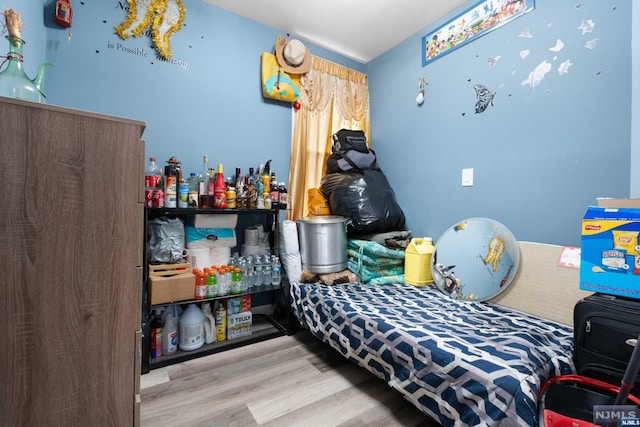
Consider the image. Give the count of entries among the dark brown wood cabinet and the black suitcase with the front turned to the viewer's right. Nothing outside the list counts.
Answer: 1

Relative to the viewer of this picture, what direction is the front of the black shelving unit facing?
facing the viewer and to the right of the viewer

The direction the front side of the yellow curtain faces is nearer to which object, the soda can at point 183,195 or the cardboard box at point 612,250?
the cardboard box

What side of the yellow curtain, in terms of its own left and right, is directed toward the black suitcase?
front
